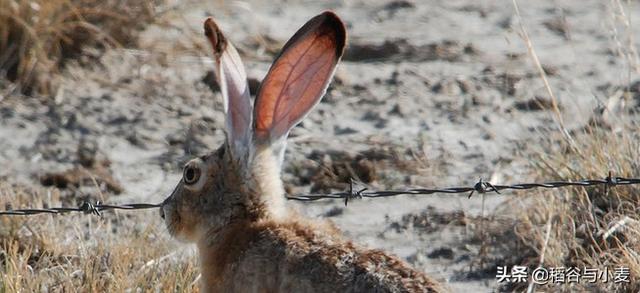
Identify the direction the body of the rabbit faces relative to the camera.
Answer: to the viewer's left
